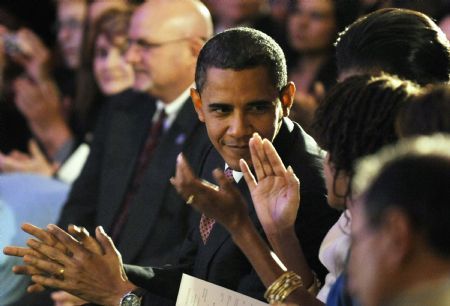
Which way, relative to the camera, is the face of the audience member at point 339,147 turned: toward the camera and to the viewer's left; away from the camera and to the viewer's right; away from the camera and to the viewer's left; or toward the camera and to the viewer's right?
away from the camera and to the viewer's left

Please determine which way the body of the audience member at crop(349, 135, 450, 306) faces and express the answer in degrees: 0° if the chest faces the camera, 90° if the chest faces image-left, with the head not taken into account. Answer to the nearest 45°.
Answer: approximately 135°

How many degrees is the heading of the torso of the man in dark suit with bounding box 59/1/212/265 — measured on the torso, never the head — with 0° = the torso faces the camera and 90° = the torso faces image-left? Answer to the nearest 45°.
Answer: approximately 45°

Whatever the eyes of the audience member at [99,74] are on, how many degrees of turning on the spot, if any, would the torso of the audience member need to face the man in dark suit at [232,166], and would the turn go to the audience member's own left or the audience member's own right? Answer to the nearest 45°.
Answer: approximately 45° to the audience member's own left

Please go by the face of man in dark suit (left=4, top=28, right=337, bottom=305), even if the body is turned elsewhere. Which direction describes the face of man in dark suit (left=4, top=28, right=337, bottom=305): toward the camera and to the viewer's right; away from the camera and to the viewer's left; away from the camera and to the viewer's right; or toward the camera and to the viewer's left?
toward the camera and to the viewer's right

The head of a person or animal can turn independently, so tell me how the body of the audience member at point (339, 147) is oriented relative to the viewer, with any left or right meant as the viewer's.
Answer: facing away from the viewer and to the left of the viewer

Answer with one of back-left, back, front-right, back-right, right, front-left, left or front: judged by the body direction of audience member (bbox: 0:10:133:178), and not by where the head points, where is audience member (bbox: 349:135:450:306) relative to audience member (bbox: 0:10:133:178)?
front-left

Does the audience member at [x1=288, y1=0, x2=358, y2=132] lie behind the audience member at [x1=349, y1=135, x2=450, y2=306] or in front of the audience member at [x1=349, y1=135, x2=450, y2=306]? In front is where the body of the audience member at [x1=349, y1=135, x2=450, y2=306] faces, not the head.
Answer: in front
